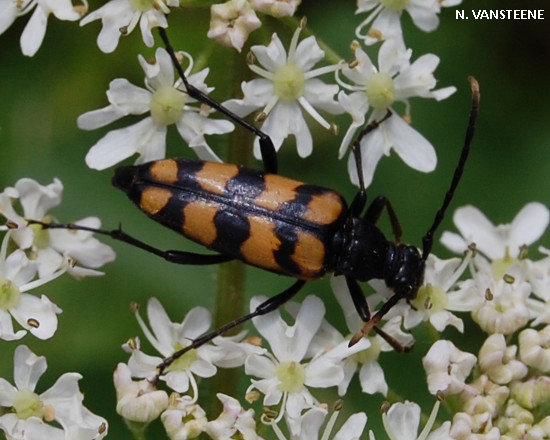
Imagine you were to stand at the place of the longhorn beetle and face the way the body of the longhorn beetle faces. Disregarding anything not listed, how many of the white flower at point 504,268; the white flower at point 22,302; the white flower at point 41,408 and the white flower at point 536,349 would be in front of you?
2

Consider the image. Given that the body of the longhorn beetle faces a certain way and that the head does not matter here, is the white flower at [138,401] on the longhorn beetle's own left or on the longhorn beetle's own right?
on the longhorn beetle's own right

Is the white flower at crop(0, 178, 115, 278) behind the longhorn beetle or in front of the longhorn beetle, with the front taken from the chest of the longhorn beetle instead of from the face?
behind

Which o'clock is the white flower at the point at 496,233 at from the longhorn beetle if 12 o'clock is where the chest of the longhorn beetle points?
The white flower is roughly at 11 o'clock from the longhorn beetle.

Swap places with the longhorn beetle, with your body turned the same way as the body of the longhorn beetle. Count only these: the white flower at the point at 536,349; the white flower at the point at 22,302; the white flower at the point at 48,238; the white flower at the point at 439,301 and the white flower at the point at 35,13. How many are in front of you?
2

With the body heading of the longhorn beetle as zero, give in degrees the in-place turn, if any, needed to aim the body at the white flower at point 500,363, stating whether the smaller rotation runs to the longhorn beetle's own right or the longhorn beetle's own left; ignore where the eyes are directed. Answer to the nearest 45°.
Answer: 0° — it already faces it

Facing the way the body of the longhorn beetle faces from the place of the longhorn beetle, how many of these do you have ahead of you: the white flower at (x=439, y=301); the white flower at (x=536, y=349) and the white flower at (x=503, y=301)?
3

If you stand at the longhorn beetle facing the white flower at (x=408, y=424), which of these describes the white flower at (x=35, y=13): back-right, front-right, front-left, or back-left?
back-right

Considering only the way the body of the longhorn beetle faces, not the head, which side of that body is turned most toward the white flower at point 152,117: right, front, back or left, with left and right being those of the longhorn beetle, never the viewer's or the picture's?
back

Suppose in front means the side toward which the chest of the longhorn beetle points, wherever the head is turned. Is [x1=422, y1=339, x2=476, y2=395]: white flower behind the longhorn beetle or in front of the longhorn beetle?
in front

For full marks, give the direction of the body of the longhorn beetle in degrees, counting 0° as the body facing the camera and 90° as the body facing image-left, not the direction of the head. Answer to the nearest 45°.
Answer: approximately 270°
